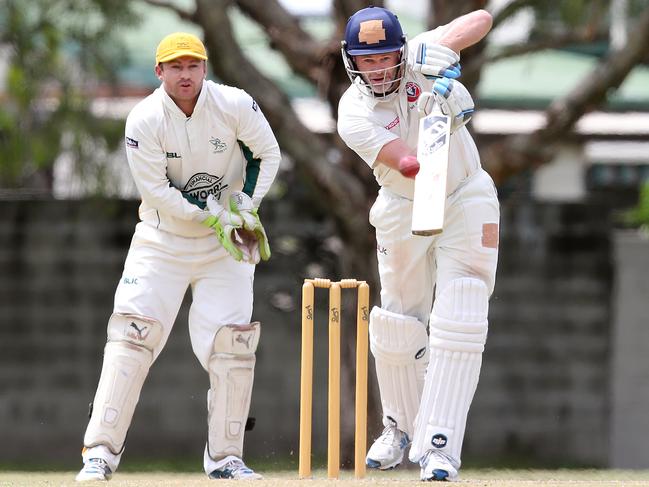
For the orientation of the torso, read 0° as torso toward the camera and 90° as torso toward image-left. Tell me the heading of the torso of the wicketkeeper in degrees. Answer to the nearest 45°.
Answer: approximately 0°

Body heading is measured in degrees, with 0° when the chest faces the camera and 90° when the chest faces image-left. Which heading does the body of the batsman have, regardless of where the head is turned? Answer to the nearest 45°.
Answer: approximately 0°

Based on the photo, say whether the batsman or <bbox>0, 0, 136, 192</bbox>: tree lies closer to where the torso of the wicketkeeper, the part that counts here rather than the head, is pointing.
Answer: the batsman

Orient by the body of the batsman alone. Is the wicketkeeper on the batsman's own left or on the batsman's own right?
on the batsman's own right

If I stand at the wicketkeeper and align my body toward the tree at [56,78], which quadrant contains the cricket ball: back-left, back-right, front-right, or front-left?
back-right
